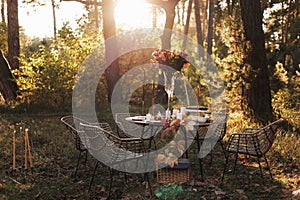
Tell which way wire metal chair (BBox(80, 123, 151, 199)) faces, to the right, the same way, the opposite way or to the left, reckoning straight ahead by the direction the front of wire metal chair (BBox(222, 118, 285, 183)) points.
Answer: to the right

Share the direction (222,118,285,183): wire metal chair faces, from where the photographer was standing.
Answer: facing to the left of the viewer

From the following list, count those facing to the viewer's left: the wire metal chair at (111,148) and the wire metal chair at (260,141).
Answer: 1

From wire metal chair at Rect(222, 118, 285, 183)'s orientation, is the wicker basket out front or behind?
out front

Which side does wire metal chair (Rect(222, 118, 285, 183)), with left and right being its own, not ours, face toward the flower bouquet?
front

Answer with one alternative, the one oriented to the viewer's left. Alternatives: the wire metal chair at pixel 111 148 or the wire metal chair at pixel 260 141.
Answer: the wire metal chair at pixel 260 141

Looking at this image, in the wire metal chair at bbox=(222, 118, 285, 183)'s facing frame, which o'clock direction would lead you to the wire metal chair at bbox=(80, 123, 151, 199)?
the wire metal chair at bbox=(80, 123, 151, 199) is roughly at 11 o'clock from the wire metal chair at bbox=(222, 118, 285, 183).

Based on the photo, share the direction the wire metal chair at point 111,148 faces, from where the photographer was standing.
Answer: facing away from the viewer and to the right of the viewer

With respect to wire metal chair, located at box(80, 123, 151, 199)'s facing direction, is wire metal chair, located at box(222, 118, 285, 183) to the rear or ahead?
ahead

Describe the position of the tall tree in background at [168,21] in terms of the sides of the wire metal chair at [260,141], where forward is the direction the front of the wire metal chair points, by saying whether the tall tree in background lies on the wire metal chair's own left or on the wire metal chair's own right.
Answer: on the wire metal chair's own right

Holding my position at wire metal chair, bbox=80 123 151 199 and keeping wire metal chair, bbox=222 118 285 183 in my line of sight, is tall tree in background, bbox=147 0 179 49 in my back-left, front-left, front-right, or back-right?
front-left

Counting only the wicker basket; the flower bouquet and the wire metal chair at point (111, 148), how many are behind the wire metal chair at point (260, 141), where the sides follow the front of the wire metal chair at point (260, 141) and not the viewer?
0

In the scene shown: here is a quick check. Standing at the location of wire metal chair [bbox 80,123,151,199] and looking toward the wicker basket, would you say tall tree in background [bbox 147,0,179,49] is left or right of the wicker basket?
left

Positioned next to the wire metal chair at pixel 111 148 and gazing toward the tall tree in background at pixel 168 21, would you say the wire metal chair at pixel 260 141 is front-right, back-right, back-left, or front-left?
front-right

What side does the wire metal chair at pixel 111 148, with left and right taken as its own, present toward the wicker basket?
front

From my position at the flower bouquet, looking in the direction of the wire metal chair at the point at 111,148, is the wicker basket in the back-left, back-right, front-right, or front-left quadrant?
front-left

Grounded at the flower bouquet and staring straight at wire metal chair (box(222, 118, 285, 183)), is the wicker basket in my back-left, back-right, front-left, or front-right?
front-right
